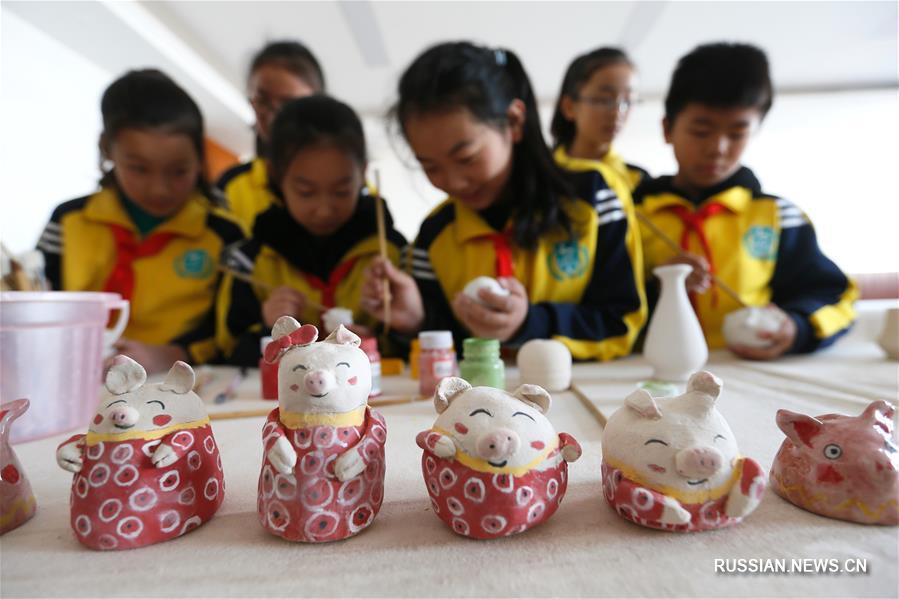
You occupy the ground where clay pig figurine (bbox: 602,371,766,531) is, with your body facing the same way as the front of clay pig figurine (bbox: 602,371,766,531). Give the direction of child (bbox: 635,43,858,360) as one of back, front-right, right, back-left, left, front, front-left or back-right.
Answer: back-left

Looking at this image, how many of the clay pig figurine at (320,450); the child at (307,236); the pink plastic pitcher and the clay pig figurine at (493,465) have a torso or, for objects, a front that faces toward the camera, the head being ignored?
3

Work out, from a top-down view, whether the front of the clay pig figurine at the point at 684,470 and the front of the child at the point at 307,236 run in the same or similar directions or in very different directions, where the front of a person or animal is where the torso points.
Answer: same or similar directions

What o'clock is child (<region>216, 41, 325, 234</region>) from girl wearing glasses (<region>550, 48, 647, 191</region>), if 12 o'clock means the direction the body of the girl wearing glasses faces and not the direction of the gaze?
The child is roughly at 4 o'clock from the girl wearing glasses.

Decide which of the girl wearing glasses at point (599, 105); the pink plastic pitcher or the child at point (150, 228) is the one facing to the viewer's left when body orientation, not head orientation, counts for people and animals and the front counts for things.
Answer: the pink plastic pitcher

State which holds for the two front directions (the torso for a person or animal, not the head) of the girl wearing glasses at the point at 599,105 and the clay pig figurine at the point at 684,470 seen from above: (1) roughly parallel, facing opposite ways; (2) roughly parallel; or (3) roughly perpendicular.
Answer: roughly parallel

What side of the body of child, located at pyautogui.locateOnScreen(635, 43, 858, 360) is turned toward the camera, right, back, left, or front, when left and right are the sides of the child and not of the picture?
front

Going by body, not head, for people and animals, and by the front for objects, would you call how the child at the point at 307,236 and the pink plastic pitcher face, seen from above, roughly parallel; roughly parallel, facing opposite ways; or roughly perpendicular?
roughly perpendicular

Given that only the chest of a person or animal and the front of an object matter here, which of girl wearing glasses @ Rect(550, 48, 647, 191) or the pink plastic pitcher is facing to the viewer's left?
the pink plastic pitcher

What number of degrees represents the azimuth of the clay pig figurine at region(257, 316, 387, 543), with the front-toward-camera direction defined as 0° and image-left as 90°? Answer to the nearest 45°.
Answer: approximately 0°

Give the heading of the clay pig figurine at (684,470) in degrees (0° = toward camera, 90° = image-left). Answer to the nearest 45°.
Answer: approximately 315°

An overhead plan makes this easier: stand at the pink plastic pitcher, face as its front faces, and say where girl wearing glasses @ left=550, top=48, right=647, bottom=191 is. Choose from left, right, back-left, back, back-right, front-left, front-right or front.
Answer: back

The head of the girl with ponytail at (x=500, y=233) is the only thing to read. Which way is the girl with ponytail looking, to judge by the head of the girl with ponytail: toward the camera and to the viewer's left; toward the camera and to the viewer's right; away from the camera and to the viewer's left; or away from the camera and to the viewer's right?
toward the camera and to the viewer's left

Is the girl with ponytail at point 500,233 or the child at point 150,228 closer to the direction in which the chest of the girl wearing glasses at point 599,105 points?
the girl with ponytail

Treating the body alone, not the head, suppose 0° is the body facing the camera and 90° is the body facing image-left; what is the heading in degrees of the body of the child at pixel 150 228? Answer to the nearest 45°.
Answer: approximately 0°
